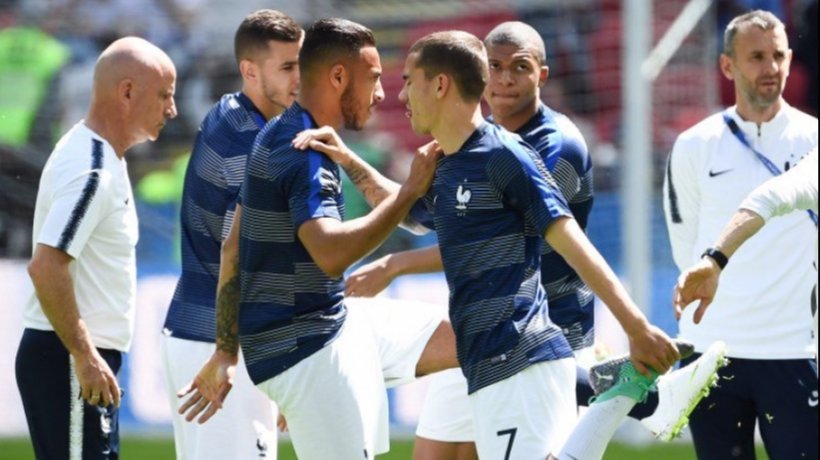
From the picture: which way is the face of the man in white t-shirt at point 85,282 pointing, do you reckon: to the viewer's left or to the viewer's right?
to the viewer's right

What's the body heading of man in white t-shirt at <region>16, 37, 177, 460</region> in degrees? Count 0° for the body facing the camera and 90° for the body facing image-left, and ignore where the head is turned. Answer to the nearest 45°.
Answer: approximately 270°
